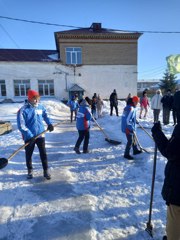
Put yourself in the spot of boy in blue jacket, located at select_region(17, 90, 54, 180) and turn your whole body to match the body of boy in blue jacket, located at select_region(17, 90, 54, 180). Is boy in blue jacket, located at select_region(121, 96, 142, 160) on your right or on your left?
on your left

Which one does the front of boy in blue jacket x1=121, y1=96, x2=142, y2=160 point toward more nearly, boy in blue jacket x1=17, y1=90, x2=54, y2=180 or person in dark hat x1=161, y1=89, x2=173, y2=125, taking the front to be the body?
the person in dark hat

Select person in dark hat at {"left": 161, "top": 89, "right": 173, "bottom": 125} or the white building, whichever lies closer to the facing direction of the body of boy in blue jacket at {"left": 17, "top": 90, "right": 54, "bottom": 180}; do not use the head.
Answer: the person in dark hat

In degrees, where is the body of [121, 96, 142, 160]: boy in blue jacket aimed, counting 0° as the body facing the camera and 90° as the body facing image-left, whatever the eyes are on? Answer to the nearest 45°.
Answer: approximately 270°

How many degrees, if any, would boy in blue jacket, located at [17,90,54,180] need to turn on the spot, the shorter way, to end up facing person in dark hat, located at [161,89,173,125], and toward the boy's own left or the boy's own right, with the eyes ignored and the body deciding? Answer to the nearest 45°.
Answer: approximately 90° to the boy's own left

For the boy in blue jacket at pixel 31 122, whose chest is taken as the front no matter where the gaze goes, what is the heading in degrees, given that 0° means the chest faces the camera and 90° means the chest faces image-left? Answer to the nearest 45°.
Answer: approximately 315°

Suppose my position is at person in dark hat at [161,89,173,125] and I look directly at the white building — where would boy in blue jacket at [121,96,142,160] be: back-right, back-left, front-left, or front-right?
back-left
